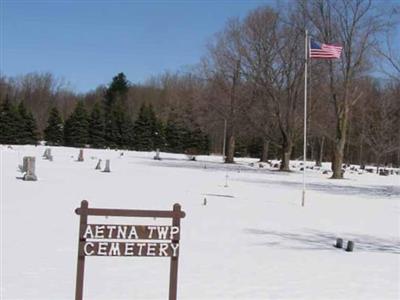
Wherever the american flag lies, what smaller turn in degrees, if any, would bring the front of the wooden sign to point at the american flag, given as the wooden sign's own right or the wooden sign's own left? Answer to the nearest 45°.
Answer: approximately 135° to the wooden sign's own left

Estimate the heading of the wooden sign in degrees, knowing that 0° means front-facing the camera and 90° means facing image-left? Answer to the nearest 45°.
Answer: approximately 0°
